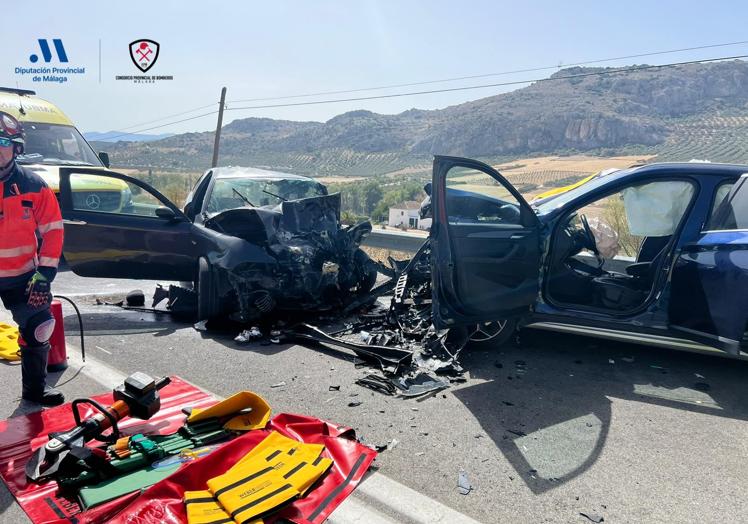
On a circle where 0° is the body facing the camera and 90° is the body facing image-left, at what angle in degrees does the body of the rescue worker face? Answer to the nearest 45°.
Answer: approximately 0°

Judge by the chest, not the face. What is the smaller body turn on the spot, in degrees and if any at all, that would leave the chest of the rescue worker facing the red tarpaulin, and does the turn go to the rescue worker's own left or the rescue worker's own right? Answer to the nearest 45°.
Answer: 0° — they already face it

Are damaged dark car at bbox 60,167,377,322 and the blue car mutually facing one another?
yes

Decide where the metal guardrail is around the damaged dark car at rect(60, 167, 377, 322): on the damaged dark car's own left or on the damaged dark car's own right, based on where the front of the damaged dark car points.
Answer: on the damaged dark car's own left

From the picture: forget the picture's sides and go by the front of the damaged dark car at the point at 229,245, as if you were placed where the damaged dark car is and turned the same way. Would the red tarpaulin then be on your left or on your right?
on your right

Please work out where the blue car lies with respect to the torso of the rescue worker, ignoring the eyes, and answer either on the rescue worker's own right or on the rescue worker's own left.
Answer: on the rescue worker's own left

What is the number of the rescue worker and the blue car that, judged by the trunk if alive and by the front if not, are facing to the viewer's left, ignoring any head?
1

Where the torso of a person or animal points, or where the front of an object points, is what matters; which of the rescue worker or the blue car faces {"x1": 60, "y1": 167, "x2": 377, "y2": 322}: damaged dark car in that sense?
the blue car

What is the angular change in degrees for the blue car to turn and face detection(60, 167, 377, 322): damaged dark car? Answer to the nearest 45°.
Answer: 0° — it already faces it

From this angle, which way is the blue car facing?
to the viewer's left

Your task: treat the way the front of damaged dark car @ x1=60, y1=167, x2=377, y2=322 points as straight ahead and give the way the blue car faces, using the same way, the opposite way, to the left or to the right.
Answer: the opposite way
